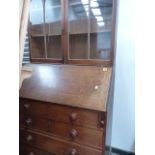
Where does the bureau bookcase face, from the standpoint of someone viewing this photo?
facing the viewer and to the left of the viewer
